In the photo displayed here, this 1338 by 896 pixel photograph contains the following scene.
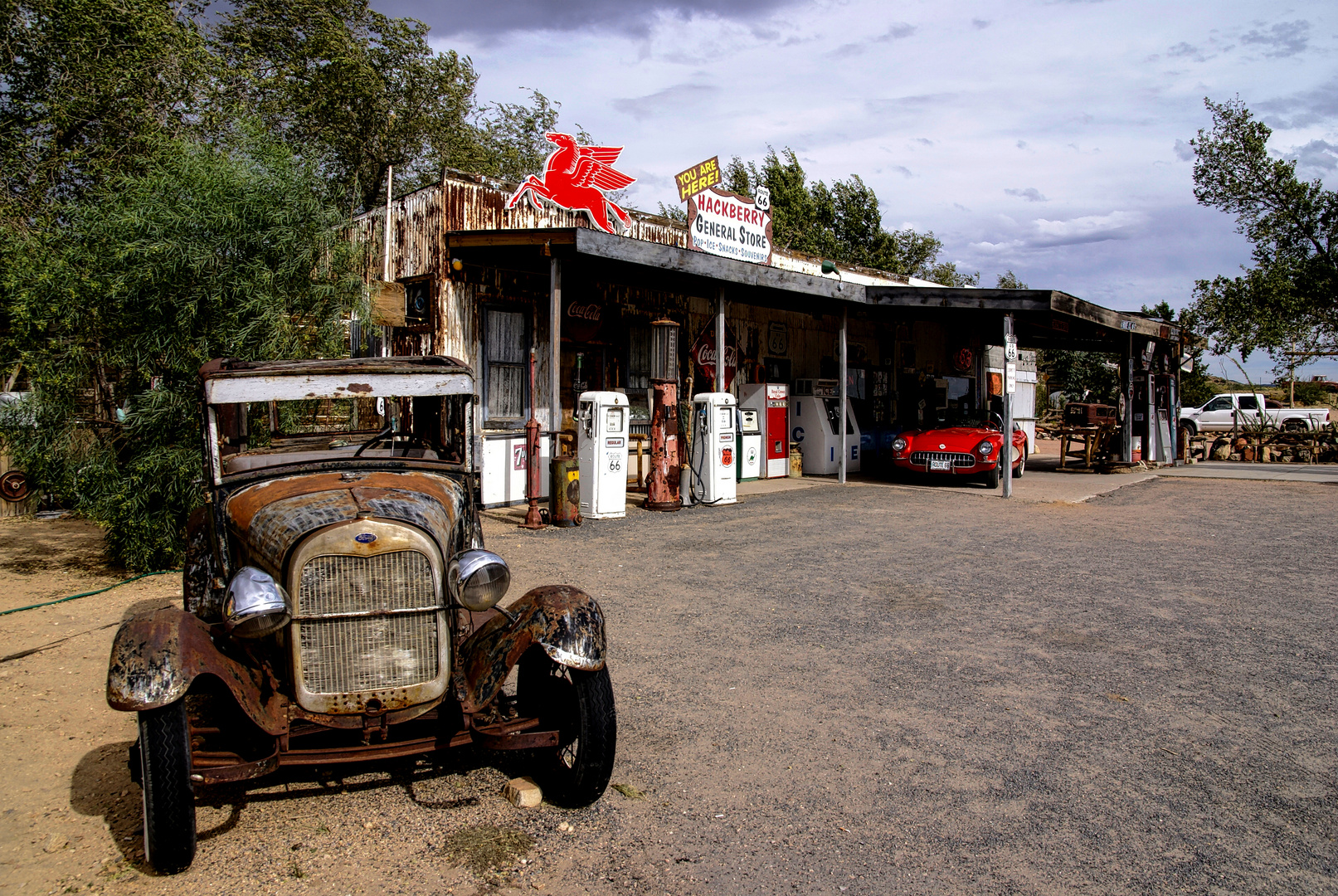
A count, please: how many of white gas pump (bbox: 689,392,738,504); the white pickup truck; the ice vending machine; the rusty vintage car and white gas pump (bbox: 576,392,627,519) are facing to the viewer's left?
1

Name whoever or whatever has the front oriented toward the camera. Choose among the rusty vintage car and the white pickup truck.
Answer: the rusty vintage car

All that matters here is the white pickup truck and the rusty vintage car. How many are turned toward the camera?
1

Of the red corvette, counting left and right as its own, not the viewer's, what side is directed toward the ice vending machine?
right

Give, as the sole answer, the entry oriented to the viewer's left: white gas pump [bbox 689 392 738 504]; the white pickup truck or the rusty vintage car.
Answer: the white pickup truck

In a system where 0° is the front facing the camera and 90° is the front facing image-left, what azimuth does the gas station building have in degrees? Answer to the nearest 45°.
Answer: approximately 315°

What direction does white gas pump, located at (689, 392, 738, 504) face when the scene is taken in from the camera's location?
facing the viewer and to the right of the viewer

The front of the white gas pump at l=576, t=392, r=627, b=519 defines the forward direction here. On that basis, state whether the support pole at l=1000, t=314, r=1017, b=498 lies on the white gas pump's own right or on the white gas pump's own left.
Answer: on the white gas pump's own left

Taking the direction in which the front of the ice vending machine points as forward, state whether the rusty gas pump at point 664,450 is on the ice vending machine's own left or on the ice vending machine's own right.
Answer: on the ice vending machine's own right

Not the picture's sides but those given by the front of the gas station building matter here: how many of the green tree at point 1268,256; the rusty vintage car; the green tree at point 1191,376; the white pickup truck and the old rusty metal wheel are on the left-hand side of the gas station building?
3
